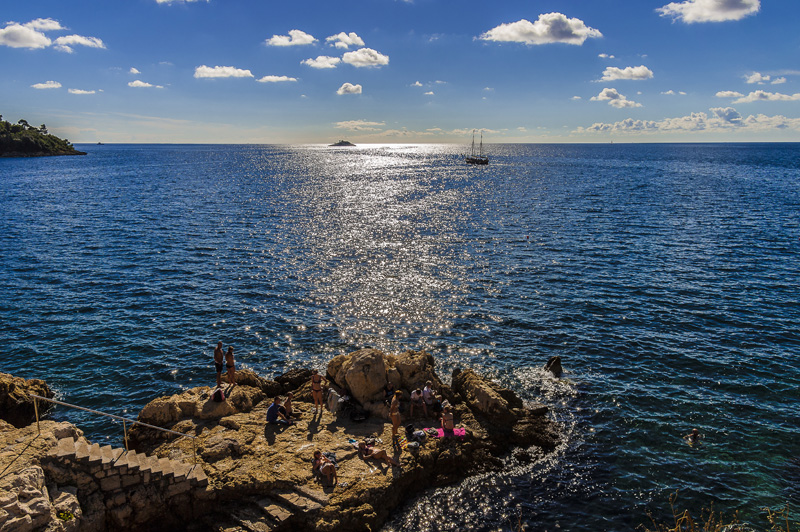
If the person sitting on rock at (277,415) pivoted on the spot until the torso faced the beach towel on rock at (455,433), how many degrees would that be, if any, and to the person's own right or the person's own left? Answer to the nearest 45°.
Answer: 0° — they already face it

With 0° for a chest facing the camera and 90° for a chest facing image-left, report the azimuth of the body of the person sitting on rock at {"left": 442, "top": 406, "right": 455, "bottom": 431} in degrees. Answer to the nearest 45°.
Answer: approximately 180°

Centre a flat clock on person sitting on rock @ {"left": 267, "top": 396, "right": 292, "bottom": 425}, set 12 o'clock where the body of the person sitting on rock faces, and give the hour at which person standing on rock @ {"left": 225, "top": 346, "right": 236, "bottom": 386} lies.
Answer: The person standing on rock is roughly at 8 o'clock from the person sitting on rock.

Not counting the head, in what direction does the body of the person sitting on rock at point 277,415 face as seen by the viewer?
to the viewer's right

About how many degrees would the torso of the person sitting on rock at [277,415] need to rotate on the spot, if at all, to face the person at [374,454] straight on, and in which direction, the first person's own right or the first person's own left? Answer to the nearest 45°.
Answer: approximately 45° to the first person's own right

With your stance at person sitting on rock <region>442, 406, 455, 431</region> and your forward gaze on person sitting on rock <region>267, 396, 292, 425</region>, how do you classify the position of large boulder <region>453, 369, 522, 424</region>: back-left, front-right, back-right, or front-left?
back-right

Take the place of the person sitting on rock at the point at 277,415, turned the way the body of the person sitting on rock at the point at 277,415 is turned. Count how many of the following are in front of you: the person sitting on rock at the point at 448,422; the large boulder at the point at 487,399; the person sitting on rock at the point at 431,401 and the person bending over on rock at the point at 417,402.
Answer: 4
